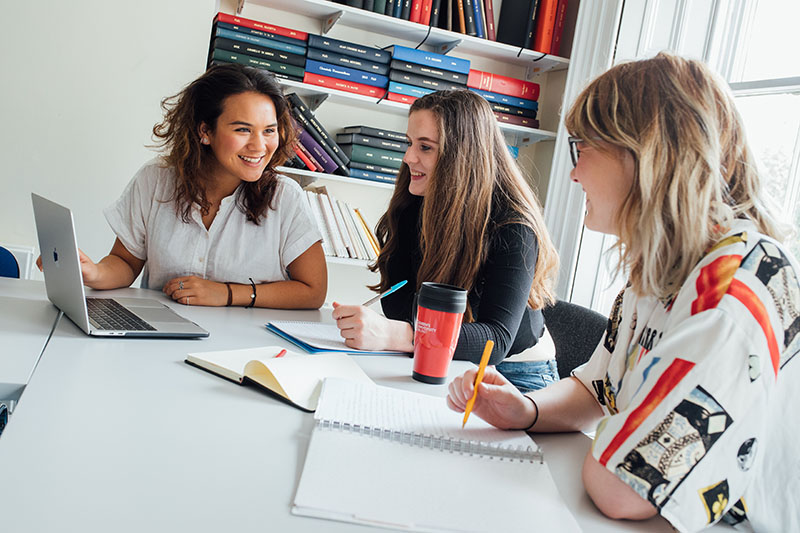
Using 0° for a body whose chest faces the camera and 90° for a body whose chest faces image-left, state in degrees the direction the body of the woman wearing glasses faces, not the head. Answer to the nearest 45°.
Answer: approximately 90°

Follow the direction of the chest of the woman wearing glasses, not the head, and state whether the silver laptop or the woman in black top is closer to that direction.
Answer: the silver laptop

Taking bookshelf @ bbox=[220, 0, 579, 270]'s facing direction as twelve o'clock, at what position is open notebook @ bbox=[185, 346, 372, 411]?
The open notebook is roughly at 12 o'clock from the bookshelf.

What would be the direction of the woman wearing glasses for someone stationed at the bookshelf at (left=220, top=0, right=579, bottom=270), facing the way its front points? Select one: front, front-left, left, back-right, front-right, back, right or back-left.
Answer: front

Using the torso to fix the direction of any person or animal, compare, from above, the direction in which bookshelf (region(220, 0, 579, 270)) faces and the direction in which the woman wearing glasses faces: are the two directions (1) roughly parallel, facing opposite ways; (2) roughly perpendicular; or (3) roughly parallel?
roughly perpendicular

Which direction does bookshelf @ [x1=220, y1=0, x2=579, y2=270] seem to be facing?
toward the camera

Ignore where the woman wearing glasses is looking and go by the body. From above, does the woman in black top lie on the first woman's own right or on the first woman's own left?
on the first woman's own right

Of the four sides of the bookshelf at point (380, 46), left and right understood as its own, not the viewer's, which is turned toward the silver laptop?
front

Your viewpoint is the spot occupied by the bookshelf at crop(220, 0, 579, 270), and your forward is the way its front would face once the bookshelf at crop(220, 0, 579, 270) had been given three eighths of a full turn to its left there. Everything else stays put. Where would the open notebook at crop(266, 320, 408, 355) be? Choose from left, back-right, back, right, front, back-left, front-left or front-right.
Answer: back-right

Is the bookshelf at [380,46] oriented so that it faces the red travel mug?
yes

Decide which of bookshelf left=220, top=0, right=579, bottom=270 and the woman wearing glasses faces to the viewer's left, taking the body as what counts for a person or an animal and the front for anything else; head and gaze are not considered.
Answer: the woman wearing glasses

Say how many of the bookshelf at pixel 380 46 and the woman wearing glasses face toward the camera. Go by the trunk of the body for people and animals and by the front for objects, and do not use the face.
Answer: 1
